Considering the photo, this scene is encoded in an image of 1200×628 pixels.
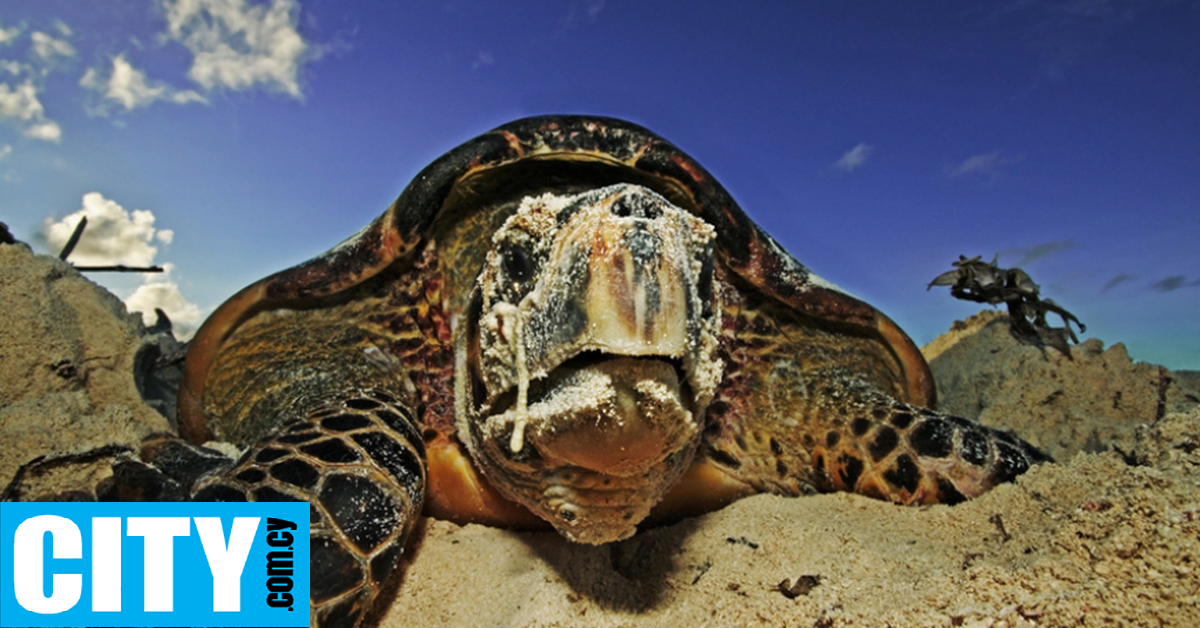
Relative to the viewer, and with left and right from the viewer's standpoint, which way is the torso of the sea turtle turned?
facing the viewer
